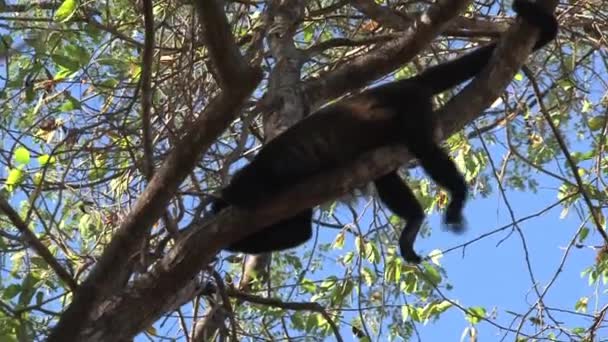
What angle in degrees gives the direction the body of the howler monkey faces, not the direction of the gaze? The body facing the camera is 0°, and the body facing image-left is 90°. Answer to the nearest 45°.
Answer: approximately 90°
